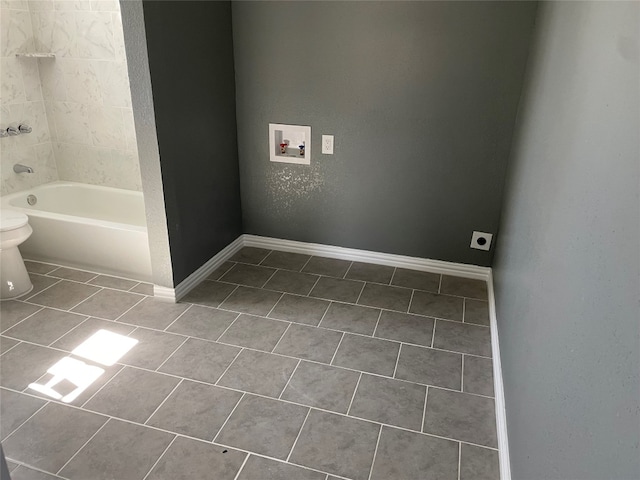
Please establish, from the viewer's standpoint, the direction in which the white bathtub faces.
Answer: facing the viewer and to the left of the viewer
